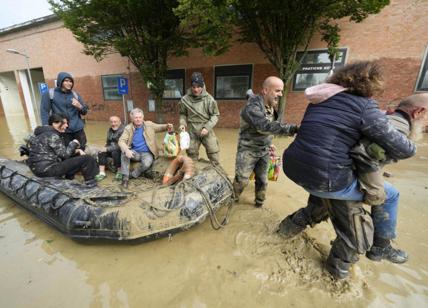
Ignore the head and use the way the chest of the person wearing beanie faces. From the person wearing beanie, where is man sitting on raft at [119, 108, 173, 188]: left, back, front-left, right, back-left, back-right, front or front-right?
right

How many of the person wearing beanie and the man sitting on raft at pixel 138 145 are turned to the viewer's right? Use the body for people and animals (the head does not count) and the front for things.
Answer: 0

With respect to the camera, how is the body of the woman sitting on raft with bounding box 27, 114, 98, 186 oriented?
to the viewer's right

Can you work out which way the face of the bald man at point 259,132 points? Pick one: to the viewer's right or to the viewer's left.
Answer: to the viewer's right

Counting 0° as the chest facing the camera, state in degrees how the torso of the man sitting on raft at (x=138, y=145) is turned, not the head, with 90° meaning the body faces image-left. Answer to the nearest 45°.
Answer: approximately 0°

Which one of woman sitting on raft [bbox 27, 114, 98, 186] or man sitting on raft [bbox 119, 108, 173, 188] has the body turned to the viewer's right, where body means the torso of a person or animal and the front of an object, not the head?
the woman sitting on raft

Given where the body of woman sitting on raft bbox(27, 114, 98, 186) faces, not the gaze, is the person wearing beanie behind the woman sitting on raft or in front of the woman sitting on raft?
in front

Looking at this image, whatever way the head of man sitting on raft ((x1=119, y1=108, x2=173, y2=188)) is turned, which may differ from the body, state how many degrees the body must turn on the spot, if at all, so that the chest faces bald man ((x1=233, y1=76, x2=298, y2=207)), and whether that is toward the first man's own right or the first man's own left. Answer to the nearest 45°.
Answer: approximately 45° to the first man's own left

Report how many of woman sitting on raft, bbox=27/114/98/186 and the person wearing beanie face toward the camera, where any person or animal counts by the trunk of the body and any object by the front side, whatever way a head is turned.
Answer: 1

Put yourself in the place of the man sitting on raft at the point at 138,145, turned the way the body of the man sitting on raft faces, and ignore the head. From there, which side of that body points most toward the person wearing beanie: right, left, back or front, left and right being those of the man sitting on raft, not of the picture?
left

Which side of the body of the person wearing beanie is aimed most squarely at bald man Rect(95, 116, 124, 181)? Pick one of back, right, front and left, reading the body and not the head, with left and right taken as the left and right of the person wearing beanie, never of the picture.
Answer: right

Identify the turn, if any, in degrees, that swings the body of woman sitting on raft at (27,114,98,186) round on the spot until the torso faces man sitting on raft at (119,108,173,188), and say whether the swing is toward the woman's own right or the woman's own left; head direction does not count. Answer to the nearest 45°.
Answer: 0° — they already face them

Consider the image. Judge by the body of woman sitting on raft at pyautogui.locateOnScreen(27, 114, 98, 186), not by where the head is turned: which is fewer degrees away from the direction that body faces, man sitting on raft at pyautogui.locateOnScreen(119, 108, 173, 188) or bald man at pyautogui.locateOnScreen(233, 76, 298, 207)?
the man sitting on raft

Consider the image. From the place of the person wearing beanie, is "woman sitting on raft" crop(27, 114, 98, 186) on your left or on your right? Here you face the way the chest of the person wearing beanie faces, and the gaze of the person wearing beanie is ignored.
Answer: on your right

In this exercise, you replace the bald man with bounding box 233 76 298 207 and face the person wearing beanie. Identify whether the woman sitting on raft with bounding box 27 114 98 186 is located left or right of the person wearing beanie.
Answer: left

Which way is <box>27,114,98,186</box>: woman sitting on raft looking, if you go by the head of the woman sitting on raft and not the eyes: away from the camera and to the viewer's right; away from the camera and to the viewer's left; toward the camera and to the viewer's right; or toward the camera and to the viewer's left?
toward the camera and to the viewer's right
